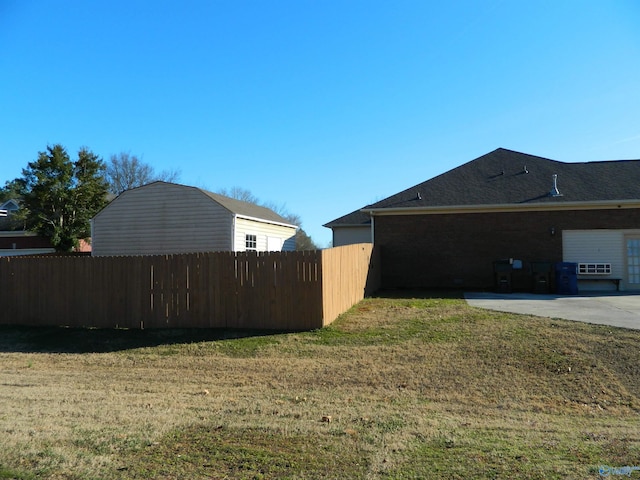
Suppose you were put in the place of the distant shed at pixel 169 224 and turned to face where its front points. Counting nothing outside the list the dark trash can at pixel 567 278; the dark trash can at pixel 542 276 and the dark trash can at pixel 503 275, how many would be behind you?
0

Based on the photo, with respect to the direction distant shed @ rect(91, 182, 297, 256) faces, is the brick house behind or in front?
in front

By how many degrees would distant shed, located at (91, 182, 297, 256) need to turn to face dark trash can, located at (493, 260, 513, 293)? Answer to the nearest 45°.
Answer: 0° — it already faces it

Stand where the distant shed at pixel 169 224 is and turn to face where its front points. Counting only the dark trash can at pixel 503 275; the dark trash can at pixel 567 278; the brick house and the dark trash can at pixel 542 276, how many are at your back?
0

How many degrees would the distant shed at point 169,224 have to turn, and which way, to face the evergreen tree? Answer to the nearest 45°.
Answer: approximately 135° to its left

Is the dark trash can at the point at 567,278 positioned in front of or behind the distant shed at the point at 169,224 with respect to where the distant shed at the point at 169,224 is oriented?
in front

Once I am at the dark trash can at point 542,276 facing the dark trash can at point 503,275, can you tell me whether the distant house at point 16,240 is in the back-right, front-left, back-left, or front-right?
front-right

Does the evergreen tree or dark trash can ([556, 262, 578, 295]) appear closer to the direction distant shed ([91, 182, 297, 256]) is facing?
the dark trash can

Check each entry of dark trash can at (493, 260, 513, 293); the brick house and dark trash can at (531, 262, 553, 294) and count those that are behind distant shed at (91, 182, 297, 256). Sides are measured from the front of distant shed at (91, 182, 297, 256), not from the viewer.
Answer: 0

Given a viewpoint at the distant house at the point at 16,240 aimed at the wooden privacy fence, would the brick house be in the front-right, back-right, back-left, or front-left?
front-left

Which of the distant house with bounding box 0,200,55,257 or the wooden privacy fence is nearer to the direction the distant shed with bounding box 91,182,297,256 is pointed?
the wooden privacy fence

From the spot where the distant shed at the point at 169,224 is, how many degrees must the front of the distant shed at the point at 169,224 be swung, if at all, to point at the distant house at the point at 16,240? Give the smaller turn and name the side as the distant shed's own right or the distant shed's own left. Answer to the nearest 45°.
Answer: approximately 135° to the distant shed's own left
